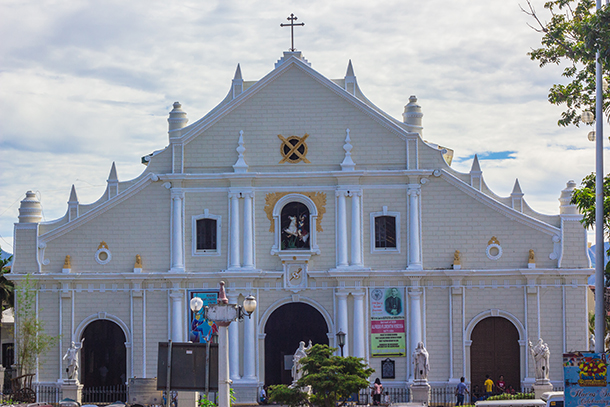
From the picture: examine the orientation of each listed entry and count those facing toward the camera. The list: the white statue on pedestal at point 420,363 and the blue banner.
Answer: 2
